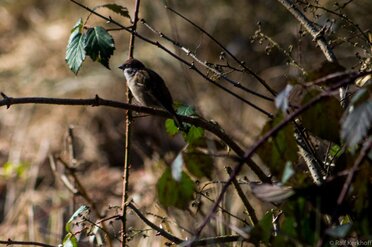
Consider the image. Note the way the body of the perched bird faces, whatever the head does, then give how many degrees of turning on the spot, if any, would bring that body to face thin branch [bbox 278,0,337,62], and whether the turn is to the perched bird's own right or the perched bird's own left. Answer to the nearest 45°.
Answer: approximately 135° to the perched bird's own left

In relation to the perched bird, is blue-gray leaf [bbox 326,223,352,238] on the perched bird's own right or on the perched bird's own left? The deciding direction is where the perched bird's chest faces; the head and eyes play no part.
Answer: on the perched bird's own left

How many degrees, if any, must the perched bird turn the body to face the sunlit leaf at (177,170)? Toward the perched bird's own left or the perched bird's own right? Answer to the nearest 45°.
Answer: approximately 90° to the perched bird's own left

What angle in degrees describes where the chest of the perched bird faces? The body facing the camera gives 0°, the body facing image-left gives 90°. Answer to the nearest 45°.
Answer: approximately 90°

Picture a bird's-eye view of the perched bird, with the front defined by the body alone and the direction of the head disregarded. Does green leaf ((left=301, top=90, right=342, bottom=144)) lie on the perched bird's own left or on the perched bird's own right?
on the perched bird's own left

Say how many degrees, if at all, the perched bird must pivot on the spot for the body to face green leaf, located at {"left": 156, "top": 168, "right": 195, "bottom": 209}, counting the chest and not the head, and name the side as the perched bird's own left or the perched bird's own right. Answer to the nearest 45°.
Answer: approximately 90° to the perched bird's own left
